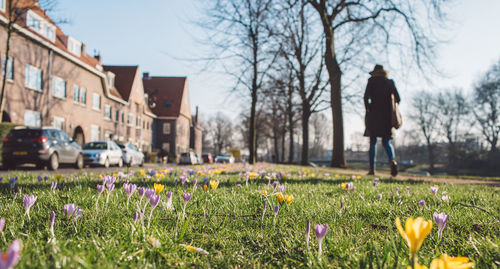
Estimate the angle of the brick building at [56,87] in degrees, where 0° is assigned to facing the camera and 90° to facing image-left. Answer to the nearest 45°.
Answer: approximately 315°

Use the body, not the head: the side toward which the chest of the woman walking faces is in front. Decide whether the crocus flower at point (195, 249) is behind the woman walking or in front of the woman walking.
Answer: behind

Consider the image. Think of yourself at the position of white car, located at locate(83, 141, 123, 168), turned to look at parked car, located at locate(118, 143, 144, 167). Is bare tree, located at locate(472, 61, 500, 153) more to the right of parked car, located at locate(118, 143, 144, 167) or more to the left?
right

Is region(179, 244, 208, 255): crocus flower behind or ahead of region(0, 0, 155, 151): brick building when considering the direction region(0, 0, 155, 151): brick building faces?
ahead

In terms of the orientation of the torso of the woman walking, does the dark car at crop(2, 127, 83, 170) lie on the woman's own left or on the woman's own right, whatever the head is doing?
on the woman's own left

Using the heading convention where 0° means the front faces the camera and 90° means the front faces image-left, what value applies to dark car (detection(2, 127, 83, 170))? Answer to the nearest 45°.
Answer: approximately 225°

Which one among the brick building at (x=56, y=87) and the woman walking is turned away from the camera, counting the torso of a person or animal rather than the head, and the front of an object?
the woman walking

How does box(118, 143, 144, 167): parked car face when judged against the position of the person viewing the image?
facing away from the viewer and to the right of the viewer
